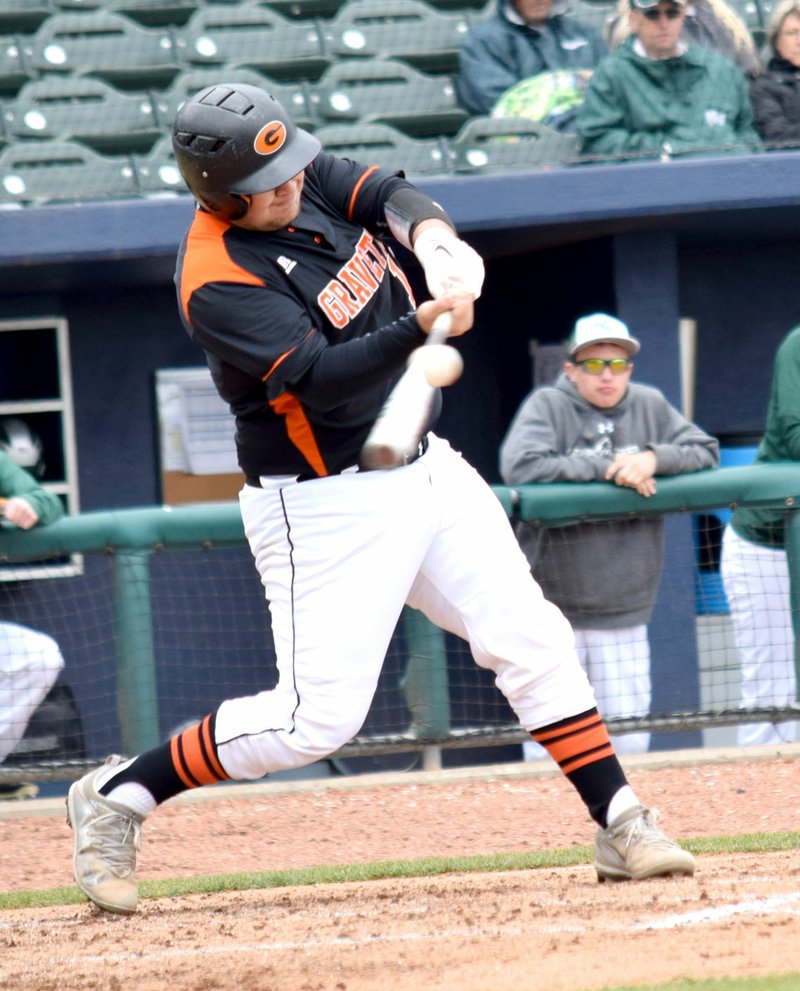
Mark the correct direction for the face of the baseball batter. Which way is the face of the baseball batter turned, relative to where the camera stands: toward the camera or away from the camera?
toward the camera

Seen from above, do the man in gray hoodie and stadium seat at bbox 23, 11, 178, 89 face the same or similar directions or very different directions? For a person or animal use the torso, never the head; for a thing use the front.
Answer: same or similar directions

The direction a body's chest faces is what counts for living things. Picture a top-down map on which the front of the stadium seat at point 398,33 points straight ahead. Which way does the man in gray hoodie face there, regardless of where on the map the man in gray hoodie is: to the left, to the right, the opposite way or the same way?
the same way

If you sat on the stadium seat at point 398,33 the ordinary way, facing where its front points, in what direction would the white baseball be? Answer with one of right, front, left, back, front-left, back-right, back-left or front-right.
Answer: front

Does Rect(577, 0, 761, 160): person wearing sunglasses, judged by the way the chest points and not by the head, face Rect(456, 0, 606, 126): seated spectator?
no

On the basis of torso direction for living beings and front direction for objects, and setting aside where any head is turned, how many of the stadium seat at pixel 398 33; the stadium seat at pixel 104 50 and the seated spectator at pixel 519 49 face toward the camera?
3

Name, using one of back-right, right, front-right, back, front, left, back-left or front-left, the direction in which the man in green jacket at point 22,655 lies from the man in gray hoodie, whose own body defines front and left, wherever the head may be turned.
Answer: right

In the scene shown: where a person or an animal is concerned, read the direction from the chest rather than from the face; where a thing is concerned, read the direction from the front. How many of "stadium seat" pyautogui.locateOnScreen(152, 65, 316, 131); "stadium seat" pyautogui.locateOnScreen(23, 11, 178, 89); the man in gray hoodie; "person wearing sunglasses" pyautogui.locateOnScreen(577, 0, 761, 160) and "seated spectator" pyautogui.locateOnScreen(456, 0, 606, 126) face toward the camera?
5

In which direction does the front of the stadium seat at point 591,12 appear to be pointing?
toward the camera

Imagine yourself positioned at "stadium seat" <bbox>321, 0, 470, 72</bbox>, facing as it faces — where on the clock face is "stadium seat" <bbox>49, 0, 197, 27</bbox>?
"stadium seat" <bbox>49, 0, 197, 27</bbox> is roughly at 3 o'clock from "stadium seat" <bbox>321, 0, 470, 72</bbox>.

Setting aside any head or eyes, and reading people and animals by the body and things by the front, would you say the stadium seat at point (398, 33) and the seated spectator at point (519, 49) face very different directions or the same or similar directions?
same or similar directions

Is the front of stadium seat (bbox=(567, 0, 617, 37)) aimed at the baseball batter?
yes

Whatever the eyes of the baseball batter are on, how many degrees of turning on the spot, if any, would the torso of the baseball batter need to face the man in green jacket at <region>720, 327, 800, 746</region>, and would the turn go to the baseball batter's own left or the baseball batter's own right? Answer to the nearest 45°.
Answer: approximately 90° to the baseball batter's own left

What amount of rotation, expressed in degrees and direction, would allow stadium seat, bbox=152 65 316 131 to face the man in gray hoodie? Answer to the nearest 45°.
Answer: approximately 45° to its left

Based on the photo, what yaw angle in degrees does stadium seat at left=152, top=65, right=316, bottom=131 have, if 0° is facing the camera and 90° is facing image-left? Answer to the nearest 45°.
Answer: approximately 0°

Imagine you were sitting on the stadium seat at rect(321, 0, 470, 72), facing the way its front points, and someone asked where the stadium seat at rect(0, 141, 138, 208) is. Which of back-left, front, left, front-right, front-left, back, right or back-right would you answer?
front-right

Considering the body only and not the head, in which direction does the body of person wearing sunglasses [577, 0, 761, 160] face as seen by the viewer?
toward the camera

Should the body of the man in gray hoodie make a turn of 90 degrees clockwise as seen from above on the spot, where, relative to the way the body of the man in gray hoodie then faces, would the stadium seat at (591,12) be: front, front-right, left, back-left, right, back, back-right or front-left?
right

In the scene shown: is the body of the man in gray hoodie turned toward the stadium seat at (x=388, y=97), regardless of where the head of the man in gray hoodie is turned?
no

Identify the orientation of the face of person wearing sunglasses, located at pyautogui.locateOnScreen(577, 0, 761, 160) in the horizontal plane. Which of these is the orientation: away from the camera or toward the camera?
toward the camera
